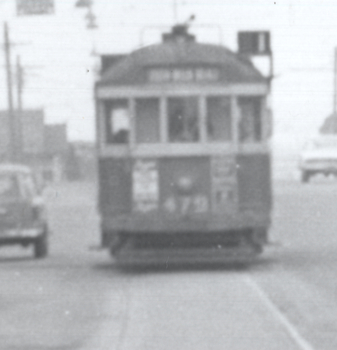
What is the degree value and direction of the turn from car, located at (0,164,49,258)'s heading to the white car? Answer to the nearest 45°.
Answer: approximately 45° to its right

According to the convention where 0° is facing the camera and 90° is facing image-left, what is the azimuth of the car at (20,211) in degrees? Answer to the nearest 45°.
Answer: approximately 180°
